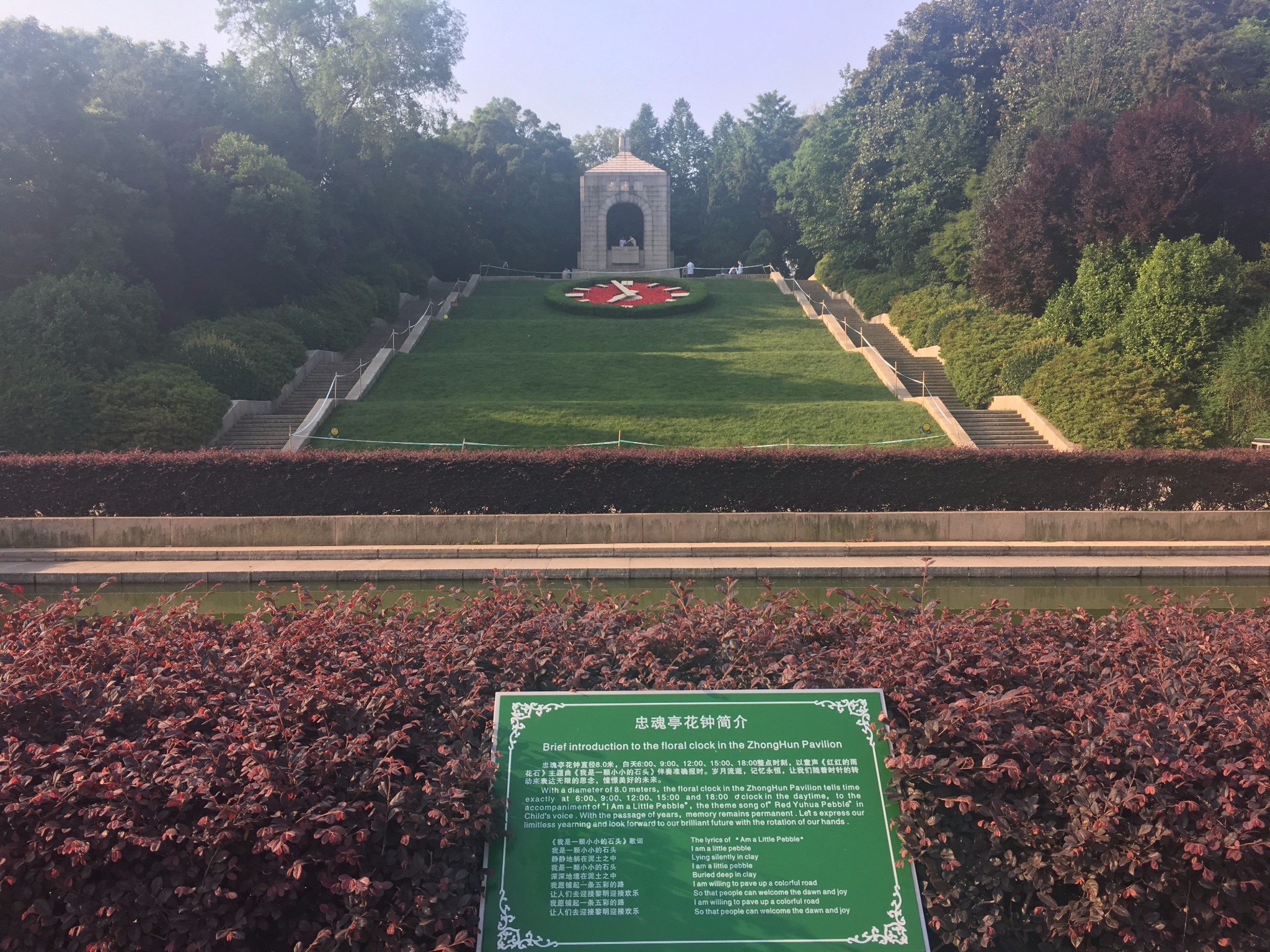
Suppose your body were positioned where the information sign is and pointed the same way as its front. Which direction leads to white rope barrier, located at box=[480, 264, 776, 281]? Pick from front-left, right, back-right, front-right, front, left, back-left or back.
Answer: back

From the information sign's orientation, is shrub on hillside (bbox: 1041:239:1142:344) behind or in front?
behind

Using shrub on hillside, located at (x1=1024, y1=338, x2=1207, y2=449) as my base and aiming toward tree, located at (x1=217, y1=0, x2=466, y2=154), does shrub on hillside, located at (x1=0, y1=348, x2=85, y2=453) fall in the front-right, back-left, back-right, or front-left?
front-left

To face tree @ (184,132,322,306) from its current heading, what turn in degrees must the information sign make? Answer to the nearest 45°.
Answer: approximately 135° to its right

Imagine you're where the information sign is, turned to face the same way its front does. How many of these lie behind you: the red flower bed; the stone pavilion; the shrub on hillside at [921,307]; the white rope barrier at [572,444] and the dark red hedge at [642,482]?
5

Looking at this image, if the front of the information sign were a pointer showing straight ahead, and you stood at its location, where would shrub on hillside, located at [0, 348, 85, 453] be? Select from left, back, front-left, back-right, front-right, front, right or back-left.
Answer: back-right

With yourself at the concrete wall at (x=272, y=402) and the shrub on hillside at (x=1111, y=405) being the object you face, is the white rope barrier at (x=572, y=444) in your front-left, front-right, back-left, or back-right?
front-right

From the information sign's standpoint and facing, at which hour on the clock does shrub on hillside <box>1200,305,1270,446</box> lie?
The shrub on hillside is roughly at 7 o'clock from the information sign.

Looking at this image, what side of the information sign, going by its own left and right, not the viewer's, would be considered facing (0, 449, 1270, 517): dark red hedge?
back

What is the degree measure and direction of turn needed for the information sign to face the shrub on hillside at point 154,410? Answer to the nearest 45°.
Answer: approximately 135° to its right

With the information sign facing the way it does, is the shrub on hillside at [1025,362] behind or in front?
behind

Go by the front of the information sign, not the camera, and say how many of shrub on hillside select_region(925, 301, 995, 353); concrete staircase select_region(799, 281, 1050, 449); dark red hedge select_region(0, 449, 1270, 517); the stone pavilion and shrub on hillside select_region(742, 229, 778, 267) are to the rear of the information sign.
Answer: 5

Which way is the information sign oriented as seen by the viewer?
toward the camera

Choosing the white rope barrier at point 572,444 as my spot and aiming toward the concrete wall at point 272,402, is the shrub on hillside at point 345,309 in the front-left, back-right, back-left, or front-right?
front-right

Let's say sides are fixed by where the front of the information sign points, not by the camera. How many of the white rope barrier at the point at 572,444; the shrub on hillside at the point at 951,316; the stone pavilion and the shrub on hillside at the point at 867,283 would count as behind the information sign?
4

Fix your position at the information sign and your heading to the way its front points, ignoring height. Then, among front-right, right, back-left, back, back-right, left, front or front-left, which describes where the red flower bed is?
back

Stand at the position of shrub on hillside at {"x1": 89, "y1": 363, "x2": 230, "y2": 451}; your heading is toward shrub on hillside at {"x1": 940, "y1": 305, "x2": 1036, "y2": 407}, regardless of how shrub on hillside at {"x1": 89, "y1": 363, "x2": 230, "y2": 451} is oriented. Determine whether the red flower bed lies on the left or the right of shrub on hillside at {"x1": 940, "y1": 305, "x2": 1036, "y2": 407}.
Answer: left

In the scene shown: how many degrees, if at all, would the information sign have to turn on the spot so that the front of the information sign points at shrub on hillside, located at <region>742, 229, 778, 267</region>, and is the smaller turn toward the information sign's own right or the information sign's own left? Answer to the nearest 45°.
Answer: approximately 180°
